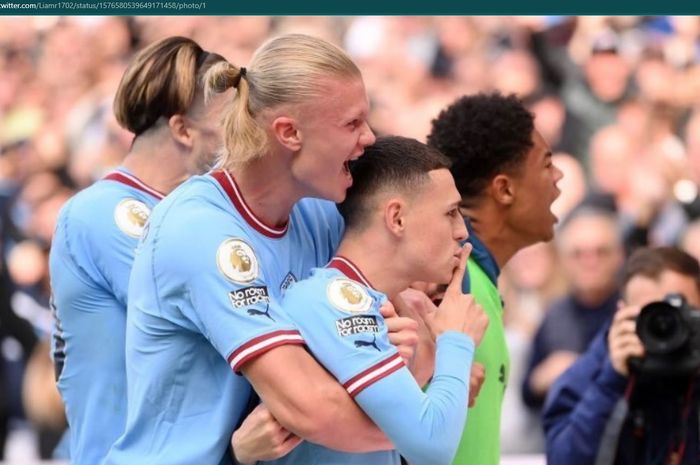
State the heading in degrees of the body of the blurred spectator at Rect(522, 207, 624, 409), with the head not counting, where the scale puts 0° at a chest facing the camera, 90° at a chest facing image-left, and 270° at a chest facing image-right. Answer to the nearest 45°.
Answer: approximately 0°

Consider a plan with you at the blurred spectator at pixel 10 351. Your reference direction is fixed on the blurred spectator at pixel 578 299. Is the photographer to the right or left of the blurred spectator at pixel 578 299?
right

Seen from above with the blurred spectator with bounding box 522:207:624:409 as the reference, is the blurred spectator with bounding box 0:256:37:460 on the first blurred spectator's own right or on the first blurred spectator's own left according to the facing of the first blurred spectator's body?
on the first blurred spectator's own right

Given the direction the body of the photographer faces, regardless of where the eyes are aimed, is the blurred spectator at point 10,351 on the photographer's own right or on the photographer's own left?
on the photographer's own right

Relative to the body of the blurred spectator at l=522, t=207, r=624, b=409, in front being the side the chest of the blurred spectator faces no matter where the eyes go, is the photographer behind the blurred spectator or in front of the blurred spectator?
in front
